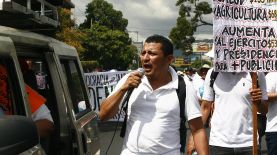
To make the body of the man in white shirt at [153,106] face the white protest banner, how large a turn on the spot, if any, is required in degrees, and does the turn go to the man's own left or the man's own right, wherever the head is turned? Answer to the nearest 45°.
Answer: approximately 135° to the man's own right

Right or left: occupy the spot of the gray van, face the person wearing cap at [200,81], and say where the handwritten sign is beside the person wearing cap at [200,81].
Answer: right

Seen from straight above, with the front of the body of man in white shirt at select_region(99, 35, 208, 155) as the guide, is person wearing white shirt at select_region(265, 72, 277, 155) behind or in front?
behind

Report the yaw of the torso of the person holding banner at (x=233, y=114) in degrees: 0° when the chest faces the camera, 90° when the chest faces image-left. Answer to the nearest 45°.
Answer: approximately 0°

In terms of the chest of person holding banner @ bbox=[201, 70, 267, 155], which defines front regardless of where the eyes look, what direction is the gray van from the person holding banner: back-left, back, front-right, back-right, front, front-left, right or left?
front-right
